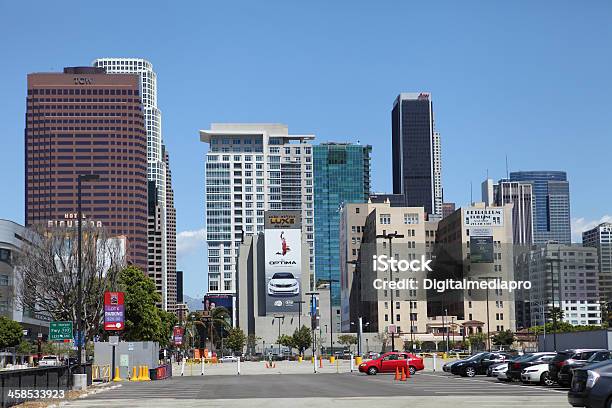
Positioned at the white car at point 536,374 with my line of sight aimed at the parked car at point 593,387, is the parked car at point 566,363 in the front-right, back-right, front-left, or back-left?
front-left

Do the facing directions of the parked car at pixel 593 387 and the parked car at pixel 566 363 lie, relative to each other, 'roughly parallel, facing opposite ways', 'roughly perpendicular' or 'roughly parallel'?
roughly parallel
